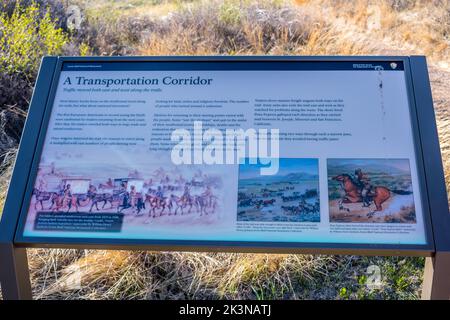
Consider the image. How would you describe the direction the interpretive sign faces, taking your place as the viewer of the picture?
facing the viewer

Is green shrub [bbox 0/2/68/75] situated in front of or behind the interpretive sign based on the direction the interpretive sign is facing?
behind
